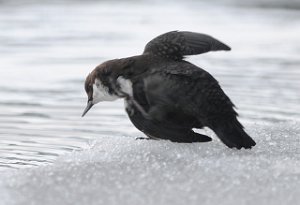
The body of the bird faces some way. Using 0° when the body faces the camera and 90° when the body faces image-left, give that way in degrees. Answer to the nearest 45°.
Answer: approximately 90°
